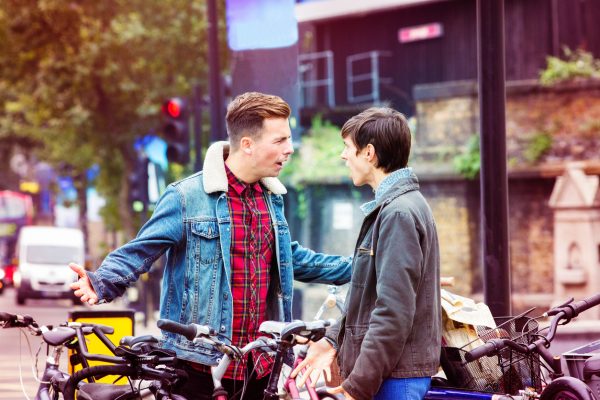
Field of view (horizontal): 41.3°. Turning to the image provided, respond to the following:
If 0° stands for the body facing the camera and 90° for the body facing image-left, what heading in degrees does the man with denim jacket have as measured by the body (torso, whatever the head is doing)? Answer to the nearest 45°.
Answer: approximately 315°

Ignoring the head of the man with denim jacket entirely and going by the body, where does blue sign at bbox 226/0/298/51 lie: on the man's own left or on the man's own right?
on the man's own left

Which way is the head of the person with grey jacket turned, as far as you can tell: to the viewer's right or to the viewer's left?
to the viewer's left

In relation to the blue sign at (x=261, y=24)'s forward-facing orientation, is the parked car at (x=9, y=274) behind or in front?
behind

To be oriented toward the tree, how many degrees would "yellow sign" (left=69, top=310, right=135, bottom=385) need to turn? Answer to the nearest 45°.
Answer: approximately 180°

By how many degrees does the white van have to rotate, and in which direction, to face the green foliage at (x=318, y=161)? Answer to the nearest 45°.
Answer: approximately 45° to its left

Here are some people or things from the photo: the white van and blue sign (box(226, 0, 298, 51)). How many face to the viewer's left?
0

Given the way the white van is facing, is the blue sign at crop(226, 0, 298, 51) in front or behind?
in front

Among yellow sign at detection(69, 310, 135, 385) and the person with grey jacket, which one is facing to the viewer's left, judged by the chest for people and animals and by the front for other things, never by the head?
the person with grey jacket

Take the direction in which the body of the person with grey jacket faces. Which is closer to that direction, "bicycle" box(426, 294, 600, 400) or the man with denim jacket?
the man with denim jacket

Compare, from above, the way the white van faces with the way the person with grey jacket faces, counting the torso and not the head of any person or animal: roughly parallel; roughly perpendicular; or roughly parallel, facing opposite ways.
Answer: roughly perpendicular

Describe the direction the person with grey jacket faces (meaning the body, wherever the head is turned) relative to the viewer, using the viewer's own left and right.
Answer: facing to the left of the viewer
